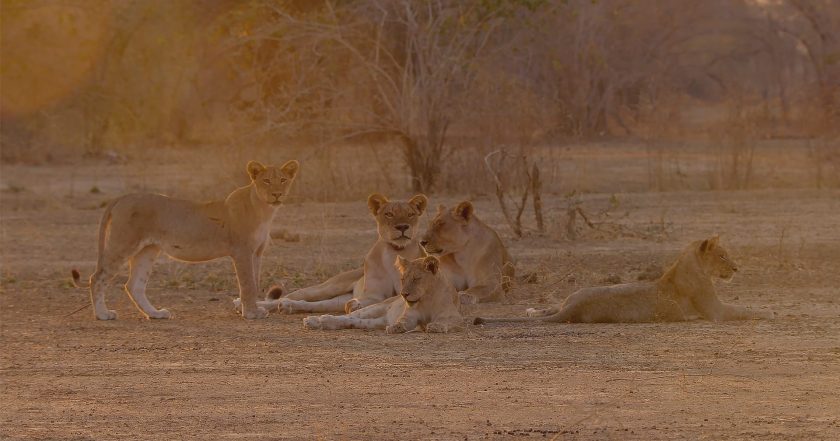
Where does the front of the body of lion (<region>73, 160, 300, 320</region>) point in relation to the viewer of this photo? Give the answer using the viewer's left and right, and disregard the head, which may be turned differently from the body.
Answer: facing to the right of the viewer

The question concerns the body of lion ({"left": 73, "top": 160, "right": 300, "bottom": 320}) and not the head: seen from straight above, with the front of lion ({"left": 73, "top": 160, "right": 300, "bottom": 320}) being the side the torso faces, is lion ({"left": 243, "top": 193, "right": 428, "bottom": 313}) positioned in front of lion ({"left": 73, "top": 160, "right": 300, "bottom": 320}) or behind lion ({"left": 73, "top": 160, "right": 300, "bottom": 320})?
in front

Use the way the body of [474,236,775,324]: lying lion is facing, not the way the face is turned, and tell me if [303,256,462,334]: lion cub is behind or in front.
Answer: behind

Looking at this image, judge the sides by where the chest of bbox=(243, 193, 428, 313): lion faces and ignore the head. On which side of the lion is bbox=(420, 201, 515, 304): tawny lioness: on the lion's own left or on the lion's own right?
on the lion's own left

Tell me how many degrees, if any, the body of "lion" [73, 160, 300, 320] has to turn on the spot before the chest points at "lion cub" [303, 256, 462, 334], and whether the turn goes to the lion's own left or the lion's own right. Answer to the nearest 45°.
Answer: approximately 45° to the lion's own right

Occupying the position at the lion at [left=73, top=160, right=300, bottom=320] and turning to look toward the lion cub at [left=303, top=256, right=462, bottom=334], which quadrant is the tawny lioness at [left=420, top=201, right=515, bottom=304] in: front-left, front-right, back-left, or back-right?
front-left

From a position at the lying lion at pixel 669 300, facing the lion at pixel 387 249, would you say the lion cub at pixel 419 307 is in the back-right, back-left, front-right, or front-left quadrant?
front-left

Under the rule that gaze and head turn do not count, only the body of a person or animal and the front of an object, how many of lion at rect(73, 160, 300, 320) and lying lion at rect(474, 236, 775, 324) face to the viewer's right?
2

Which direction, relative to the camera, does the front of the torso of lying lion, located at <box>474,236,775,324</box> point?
to the viewer's right

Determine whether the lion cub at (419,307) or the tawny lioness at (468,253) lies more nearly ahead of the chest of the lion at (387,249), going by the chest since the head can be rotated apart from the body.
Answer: the lion cub

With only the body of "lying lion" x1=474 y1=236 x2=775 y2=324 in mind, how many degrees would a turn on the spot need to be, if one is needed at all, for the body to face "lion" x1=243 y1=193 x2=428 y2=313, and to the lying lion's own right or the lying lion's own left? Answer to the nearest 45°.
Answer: approximately 180°
